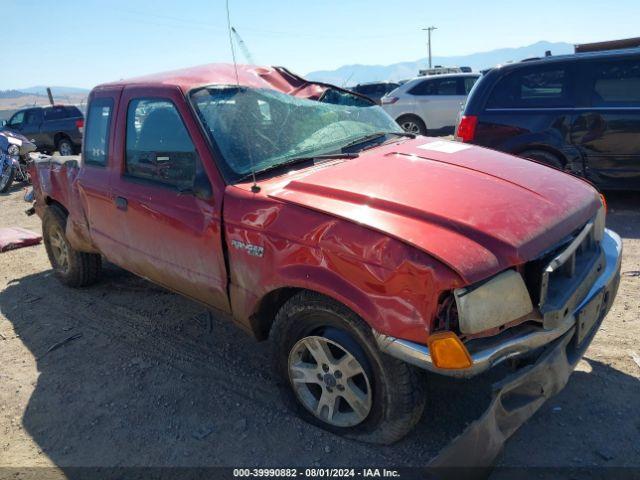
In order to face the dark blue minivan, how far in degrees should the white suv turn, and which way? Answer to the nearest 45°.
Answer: approximately 90° to its right

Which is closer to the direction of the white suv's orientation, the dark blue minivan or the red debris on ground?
the dark blue minivan

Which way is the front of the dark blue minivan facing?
to the viewer's right

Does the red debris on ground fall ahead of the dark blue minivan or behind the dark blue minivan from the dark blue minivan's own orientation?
behind

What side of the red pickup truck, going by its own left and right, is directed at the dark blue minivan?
left

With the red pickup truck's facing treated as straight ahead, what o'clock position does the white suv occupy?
The white suv is roughly at 8 o'clock from the red pickup truck.

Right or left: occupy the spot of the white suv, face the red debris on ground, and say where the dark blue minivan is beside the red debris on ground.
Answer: left

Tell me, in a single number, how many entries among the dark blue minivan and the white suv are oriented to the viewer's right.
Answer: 2

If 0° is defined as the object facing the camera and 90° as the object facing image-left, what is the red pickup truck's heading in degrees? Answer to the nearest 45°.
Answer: approximately 315°

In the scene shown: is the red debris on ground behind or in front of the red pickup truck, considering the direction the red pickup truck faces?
behind

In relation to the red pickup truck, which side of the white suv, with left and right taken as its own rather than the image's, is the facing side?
right

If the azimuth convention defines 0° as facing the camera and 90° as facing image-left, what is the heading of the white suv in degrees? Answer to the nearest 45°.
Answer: approximately 270°
